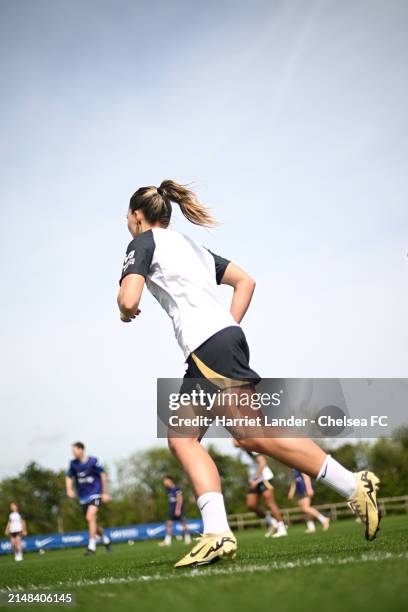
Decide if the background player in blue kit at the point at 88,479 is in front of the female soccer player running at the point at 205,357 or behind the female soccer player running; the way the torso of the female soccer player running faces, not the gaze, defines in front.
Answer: in front

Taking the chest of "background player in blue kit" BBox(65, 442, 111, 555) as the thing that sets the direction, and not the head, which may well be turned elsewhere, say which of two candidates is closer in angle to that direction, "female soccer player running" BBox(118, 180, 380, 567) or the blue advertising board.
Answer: the female soccer player running

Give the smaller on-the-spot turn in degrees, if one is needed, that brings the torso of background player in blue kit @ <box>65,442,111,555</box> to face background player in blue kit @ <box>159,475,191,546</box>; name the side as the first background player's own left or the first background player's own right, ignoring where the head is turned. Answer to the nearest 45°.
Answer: approximately 135° to the first background player's own right

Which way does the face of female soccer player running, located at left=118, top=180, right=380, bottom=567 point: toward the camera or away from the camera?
away from the camera

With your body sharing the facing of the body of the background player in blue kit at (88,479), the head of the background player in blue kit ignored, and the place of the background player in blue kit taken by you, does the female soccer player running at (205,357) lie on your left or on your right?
on your left

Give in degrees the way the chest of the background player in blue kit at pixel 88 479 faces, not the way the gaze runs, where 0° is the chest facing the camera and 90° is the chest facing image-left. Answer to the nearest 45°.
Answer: approximately 45°

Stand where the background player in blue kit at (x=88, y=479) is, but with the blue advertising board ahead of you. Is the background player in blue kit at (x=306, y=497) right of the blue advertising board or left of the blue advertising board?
right
